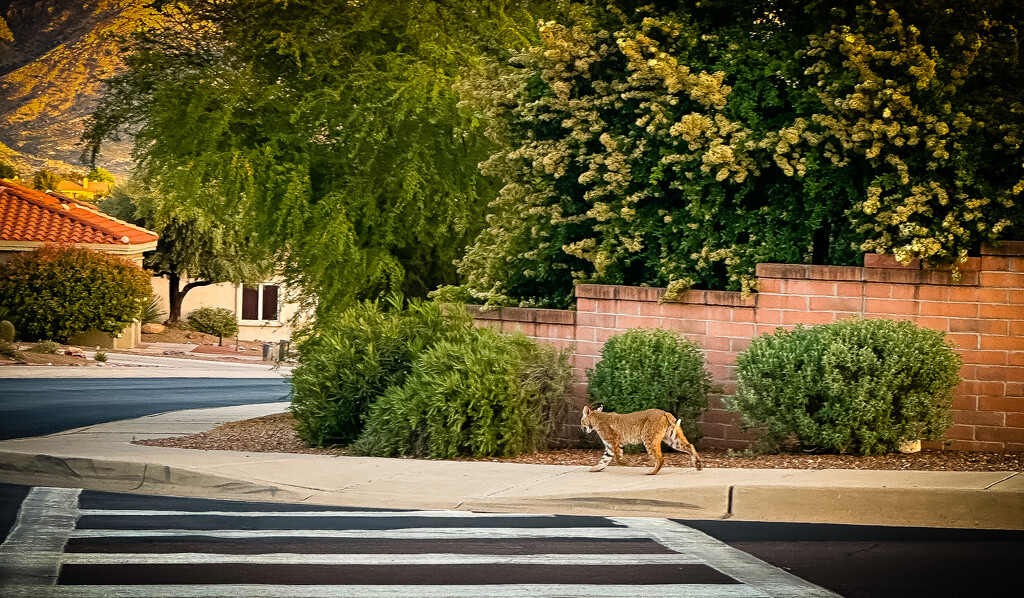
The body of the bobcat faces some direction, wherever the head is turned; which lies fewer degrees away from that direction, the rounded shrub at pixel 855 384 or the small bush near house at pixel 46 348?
the small bush near house

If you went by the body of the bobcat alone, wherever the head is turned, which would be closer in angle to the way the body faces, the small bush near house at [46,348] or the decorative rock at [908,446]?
the small bush near house

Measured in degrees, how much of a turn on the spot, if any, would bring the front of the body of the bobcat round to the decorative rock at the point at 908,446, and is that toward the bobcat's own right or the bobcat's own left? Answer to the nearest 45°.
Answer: approximately 180°

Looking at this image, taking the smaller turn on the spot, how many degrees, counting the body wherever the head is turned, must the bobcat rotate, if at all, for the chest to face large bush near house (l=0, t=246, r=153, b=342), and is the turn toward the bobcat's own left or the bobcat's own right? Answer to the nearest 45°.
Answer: approximately 45° to the bobcat's own right

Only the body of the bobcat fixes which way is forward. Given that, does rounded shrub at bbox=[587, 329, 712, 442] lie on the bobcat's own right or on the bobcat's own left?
on the bobcat's own right

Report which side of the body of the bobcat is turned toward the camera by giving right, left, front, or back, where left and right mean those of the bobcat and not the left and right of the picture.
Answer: left

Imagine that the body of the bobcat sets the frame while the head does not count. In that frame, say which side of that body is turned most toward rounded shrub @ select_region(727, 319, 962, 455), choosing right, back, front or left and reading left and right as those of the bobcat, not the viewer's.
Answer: back

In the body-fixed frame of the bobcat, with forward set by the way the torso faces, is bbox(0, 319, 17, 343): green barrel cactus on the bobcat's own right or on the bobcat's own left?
on the bobcat's own right
